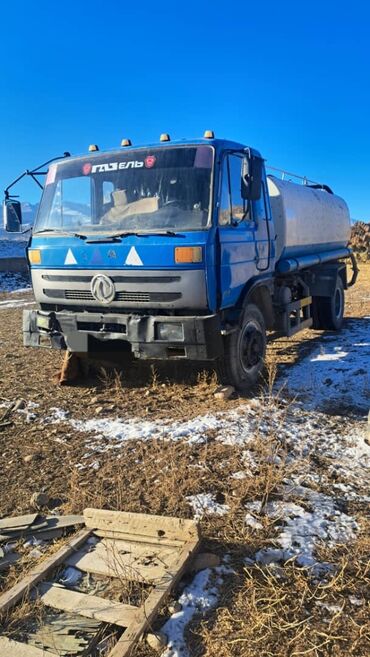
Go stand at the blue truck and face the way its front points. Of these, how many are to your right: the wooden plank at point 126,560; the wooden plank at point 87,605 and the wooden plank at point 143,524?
0

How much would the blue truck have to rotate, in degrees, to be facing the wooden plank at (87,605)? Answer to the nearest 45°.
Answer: approximately 45° to its left

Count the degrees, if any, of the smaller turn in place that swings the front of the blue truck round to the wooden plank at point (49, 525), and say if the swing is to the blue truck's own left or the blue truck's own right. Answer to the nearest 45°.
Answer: approximately 45° to the blue truck's own left

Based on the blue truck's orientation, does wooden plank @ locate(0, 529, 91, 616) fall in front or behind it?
in front

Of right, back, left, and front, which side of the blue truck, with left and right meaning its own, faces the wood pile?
back

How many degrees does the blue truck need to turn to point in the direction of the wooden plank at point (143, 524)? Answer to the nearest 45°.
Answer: approximately 45° to its left

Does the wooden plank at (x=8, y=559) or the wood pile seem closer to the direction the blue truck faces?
the wooden plank

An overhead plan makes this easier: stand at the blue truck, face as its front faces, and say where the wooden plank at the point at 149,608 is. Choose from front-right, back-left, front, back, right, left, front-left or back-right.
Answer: front-left

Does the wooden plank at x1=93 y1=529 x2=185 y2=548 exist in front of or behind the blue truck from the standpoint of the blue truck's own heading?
in front

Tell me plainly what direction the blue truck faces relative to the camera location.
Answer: facing the viewer and to the left of the viewer
